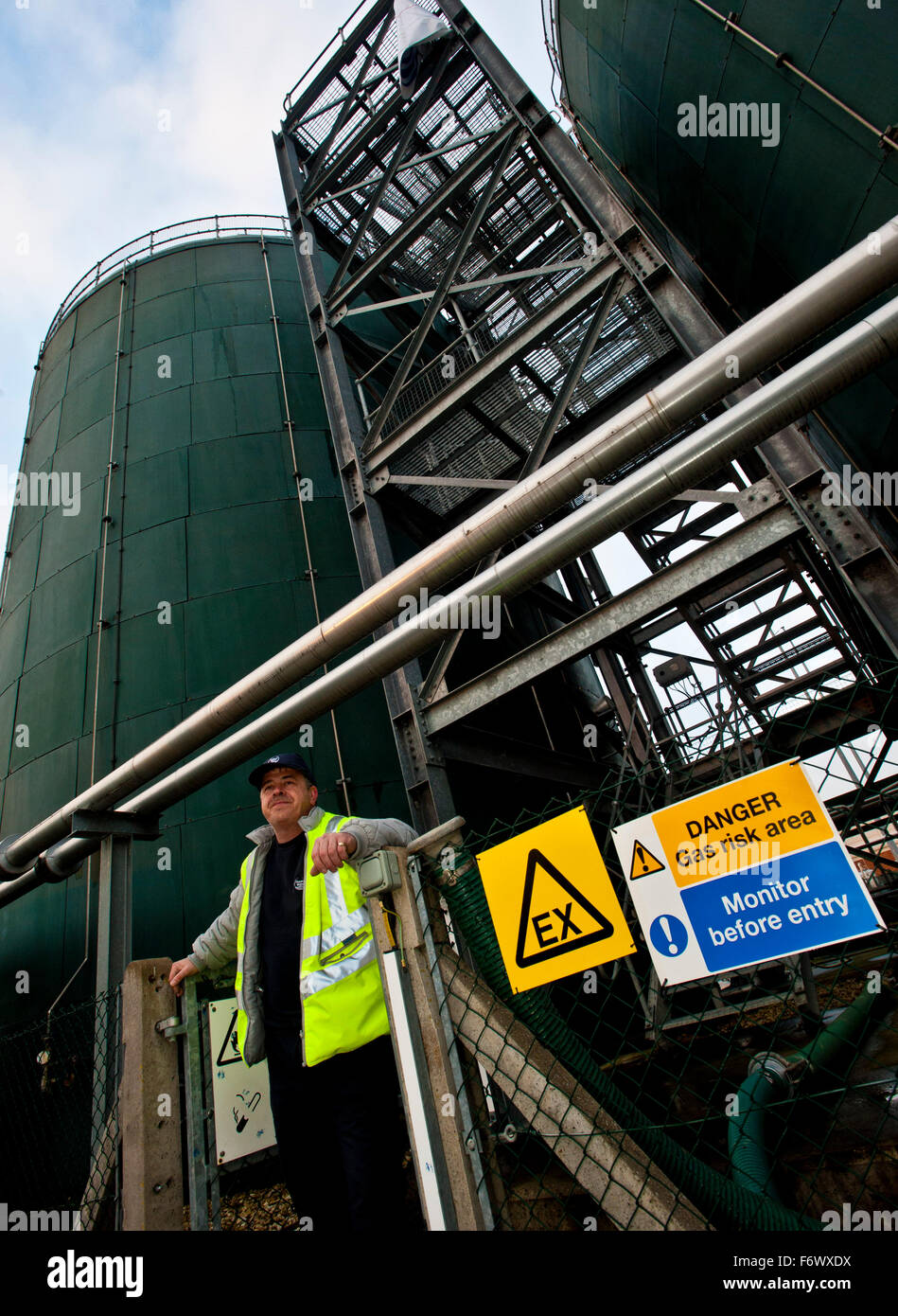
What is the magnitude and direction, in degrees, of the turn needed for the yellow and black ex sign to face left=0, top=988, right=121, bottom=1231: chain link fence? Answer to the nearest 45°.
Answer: approximately 135° to its right

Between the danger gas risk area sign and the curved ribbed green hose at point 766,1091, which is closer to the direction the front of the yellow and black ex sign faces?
the danger gas risk area sign

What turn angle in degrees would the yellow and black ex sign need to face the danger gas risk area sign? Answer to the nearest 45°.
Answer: approximately 90° to its left

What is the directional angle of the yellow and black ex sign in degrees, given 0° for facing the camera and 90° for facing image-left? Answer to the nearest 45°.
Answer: approximately 0°

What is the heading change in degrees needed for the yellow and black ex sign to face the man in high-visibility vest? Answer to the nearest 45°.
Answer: approximately 135° to its right
